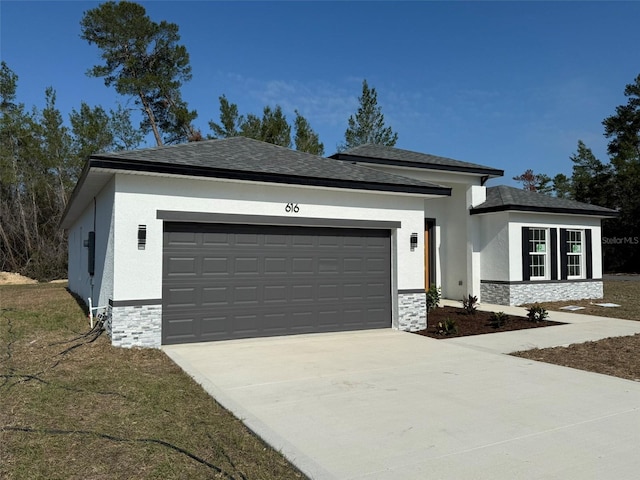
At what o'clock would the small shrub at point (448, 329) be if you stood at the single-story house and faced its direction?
The small shrub is roughly at 10 o'clock from the single-story house.

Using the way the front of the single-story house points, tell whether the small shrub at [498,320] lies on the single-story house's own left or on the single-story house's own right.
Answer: on the single-story house's own left

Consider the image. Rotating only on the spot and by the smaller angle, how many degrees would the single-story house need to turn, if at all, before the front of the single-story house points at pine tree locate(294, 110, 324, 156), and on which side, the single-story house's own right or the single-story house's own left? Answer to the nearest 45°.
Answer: approximately 135° to the single-story house's own left

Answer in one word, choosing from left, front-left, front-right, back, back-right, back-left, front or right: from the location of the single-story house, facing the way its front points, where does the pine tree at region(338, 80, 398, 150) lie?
back-left

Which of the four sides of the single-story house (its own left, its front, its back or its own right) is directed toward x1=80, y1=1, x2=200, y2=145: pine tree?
back

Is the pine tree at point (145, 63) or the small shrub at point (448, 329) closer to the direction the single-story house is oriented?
the small shrub

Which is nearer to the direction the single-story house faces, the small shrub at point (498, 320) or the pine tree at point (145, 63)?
the small shrub

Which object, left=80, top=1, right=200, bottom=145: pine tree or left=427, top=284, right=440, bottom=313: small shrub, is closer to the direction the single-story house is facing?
the small shrub

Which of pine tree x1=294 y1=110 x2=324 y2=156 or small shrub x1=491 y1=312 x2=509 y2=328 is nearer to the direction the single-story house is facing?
the small shrub

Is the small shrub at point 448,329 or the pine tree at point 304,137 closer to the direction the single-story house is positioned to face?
the small shrub

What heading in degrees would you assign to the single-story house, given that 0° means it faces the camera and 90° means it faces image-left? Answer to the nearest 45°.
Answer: approximately 315°
